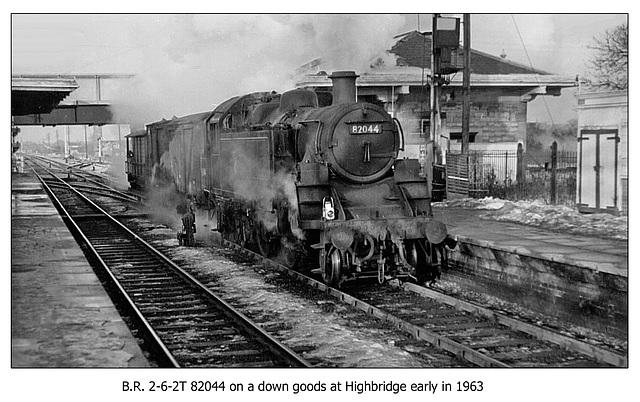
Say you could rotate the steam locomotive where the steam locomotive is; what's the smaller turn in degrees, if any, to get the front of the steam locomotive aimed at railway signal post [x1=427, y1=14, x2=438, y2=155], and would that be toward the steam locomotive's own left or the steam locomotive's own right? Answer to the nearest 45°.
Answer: approximately 135° to the steam locomotive's own left

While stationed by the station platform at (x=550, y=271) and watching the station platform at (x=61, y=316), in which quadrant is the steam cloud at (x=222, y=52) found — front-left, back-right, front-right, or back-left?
front-right

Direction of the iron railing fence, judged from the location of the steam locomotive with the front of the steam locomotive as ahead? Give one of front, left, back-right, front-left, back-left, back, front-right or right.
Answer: left

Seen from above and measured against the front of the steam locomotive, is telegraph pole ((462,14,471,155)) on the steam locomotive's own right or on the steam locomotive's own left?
on the steam locomotive's own left

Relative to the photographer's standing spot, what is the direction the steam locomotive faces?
facing the viewer and to the right of the viewer
